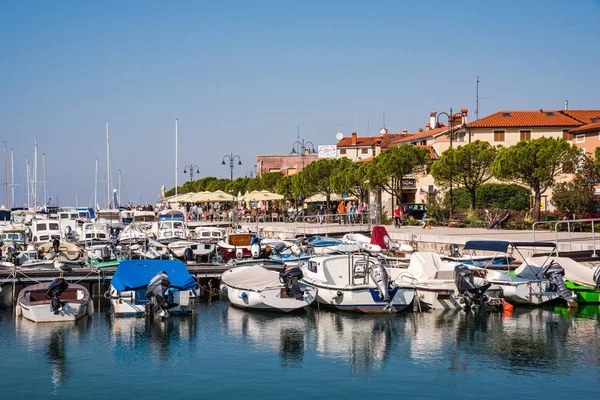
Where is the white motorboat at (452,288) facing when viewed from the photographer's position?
facing away from the viewer and to the left of the viewer

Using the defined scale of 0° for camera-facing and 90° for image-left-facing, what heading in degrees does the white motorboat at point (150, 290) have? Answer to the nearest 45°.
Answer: approximately 180°

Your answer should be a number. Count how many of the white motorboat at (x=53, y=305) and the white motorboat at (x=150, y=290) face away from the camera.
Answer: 2

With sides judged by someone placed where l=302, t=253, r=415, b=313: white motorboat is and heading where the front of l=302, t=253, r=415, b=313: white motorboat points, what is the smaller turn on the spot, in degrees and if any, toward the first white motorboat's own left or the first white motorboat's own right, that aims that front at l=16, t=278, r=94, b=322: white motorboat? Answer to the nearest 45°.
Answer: approximately 45° to the first white motorboat's own left

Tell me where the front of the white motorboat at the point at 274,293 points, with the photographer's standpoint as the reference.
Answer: facing away from the viewer and to the left of the viewer

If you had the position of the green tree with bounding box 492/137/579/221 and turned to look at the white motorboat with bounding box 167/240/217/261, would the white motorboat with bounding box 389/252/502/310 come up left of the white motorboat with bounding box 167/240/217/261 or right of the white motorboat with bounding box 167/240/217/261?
left

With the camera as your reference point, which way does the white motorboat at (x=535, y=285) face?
facing away from the viewer and to the left of the viewer

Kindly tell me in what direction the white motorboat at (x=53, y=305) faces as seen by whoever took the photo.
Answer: facing away from the viewer

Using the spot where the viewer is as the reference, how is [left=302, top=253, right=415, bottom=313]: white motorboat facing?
facing away from the viewer and to the left of the viewer

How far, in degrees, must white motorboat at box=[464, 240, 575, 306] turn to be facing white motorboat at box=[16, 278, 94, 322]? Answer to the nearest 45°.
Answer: approximately 45° to its left

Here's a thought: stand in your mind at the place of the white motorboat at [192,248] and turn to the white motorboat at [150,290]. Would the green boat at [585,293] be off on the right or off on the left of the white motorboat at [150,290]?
left

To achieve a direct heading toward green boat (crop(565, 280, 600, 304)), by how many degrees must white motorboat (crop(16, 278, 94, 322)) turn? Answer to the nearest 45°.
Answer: approximately 90° to its right
